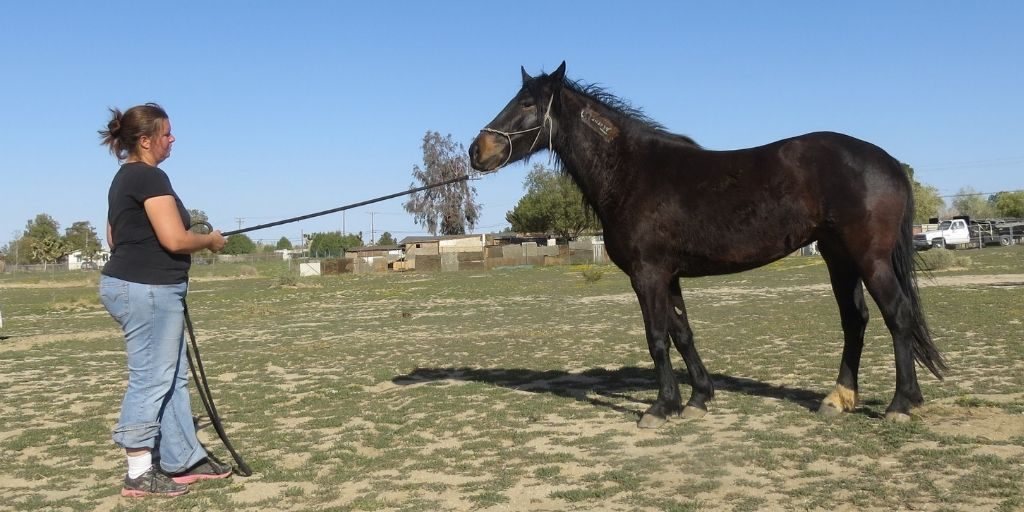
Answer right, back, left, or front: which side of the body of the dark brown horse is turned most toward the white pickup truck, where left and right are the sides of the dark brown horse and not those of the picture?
right

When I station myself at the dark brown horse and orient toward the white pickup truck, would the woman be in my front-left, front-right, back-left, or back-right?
back-left

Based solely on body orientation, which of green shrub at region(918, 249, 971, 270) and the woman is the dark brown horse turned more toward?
the woman

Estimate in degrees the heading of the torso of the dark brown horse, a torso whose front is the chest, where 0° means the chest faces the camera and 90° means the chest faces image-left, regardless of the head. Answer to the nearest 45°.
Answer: approximately 90°

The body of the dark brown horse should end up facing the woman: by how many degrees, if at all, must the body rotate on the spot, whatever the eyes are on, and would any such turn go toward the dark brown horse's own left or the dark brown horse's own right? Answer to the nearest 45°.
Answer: approximately 45° to the dark brown horse's own left

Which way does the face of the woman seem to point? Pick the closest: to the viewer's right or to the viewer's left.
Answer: to the viewer's right

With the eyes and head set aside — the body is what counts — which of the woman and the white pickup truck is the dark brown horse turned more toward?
the woman
